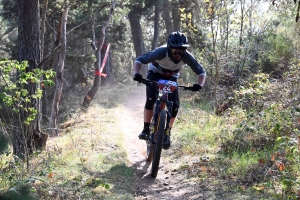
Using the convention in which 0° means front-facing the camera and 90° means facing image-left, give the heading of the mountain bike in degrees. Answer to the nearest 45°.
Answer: approximately 0°

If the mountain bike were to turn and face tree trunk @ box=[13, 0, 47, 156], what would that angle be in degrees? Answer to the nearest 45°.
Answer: approximately 90° to its right

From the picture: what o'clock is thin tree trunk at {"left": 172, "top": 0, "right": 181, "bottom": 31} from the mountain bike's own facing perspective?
The thin tree trunk is roughly at 6 o'clock from the mountain bike.

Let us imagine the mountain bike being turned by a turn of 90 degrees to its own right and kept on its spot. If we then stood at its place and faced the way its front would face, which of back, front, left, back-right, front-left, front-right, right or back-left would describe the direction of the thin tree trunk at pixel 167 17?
right

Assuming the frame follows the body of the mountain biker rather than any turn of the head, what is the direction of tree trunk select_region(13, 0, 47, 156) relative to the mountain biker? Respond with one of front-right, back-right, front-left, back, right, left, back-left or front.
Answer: right

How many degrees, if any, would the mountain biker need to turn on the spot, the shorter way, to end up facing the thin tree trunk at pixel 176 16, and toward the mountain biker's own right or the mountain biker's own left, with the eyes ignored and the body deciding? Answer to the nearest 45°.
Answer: approximately 180°

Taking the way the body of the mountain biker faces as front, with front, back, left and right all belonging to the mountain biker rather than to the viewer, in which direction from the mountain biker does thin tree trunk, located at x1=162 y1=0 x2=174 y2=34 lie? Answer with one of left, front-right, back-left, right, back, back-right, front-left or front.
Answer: back
